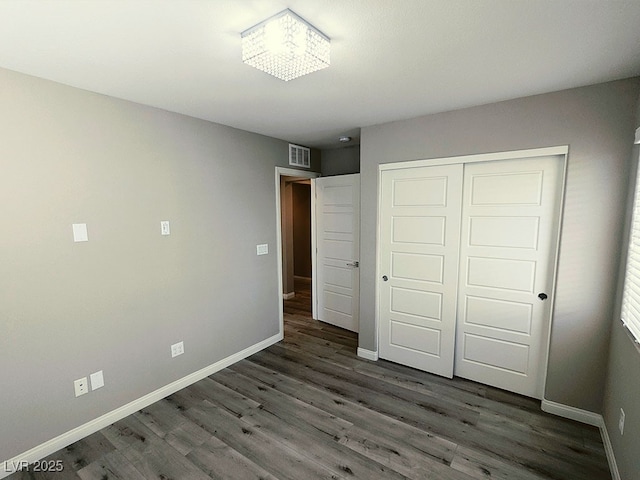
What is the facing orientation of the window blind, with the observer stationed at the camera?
facing to the left of the viewer

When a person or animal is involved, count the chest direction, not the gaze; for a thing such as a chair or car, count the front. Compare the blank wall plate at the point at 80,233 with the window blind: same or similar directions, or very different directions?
very different directions

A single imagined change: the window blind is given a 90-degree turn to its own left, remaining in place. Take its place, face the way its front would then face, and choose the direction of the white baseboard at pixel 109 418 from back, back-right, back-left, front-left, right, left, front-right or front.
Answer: front-right

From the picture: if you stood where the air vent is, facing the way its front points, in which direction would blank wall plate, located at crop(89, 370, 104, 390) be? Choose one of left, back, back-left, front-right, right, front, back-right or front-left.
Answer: right

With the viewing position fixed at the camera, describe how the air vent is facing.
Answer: facing the viewer and to the right of the viewer
